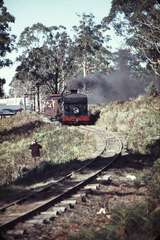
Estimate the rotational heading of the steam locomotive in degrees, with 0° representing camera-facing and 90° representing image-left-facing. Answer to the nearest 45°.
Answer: approximately 315°
